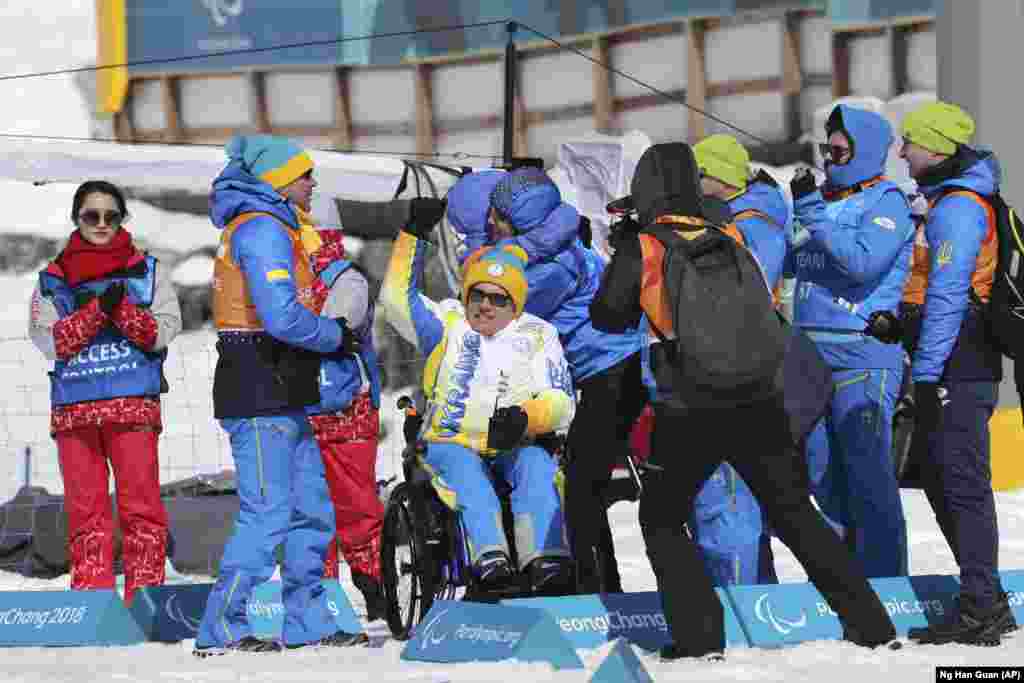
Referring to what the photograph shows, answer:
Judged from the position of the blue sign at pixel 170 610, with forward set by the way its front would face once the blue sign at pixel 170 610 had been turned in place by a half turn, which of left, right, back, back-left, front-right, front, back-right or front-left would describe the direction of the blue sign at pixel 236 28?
front

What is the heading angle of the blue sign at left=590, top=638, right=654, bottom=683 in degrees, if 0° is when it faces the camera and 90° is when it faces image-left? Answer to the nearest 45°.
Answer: approximately 0°

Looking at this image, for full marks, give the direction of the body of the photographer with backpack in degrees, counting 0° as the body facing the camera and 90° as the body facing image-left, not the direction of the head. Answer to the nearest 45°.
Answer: approximately 135°

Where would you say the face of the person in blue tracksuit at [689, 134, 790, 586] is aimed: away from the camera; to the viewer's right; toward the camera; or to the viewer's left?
to the viewer's left

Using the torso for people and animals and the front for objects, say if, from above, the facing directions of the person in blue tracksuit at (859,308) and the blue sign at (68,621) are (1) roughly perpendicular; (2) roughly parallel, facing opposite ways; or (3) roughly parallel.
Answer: roughly perpendicular

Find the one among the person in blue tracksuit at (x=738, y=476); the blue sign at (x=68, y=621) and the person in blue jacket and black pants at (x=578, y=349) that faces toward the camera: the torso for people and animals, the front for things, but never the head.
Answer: the blue sign

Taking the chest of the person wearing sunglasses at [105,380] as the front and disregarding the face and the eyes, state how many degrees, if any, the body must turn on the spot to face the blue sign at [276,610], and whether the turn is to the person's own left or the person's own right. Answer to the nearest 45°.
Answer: approximately 45° to the person's own left

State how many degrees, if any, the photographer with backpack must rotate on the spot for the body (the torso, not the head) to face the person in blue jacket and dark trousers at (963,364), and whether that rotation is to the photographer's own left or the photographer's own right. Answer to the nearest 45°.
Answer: approximately 90° to the photographer's own right

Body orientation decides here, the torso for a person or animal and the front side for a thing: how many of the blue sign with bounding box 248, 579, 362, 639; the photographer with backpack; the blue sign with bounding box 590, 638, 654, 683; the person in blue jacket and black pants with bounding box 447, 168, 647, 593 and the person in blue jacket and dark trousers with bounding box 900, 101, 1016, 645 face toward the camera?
2

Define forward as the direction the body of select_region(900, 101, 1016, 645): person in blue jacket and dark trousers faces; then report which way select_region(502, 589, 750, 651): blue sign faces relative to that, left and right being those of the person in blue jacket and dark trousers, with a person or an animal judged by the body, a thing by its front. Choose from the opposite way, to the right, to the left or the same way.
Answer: to the left

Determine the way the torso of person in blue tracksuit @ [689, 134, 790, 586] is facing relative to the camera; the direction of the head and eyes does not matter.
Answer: to the viewer's left

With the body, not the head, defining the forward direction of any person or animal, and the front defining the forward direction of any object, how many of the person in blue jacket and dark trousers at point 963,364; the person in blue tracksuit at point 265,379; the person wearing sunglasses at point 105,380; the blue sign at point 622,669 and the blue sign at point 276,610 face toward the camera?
3

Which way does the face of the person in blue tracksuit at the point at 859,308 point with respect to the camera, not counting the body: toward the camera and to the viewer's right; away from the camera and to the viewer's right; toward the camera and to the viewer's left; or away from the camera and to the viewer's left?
toward the camera and to the viewer's left

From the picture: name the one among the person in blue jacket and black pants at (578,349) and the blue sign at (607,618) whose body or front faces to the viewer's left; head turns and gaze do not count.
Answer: the person in blue jacket and black pants

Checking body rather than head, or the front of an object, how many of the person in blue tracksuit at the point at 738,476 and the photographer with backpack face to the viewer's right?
0
